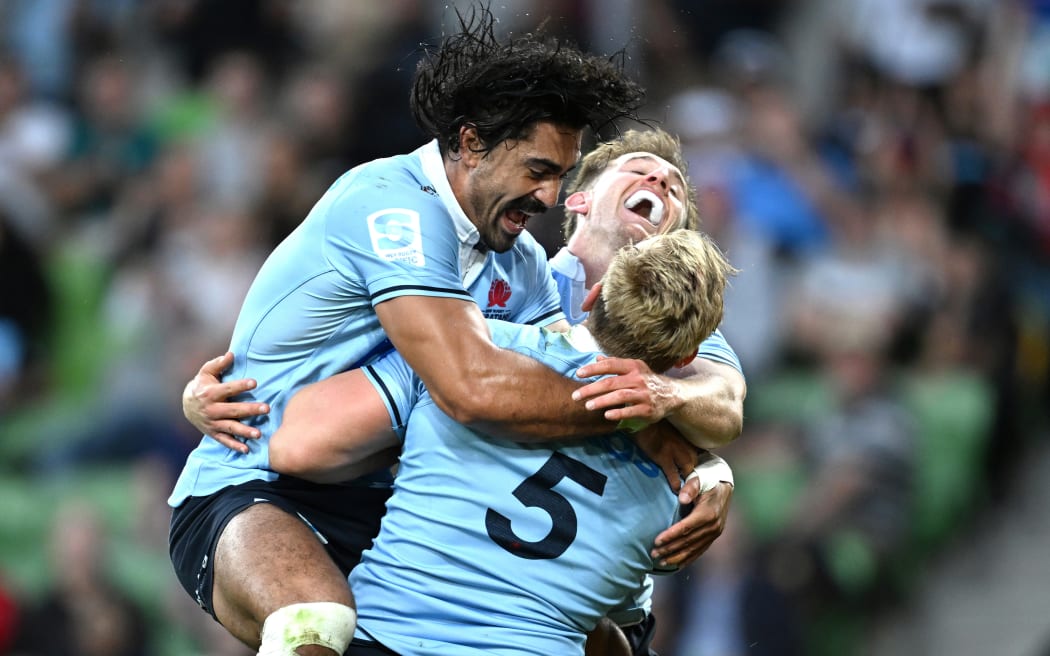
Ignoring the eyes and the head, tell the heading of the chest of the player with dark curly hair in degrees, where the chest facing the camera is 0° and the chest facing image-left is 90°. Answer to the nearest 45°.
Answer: approximately 315°

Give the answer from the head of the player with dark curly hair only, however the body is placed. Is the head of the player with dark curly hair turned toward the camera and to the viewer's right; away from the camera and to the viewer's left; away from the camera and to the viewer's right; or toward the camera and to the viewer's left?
toward the camera and to the viewer's right
